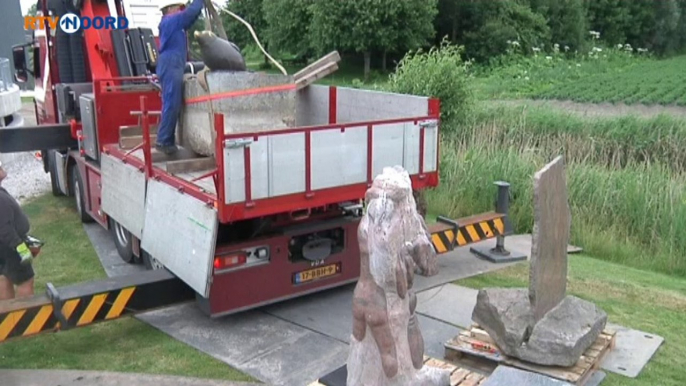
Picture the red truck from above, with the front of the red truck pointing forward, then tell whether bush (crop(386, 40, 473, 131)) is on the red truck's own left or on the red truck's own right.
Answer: on the red truck's own right

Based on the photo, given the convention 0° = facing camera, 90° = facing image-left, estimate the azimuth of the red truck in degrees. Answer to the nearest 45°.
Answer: approximately 135°

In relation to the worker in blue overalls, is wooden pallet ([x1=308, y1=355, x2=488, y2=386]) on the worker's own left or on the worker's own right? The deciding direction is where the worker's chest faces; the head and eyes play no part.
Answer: on the worker's own right

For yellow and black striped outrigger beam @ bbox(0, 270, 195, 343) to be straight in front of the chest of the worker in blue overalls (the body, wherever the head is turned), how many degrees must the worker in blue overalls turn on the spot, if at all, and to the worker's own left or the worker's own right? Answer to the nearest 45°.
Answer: approximately 90° to the worker's own right

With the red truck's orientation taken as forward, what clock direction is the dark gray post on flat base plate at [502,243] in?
The dark gray post on flat base plate is roughly at 4 o'clock from the red truck.

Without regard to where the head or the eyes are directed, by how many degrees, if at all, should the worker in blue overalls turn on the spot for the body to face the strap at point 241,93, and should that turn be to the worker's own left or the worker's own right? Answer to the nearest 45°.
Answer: approximately 45° to the worker's own right

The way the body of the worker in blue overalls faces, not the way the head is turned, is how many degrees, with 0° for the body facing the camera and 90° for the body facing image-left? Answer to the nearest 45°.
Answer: approximately 270°

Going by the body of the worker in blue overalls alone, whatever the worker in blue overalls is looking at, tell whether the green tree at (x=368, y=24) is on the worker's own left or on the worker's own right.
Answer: on the worker's own left
